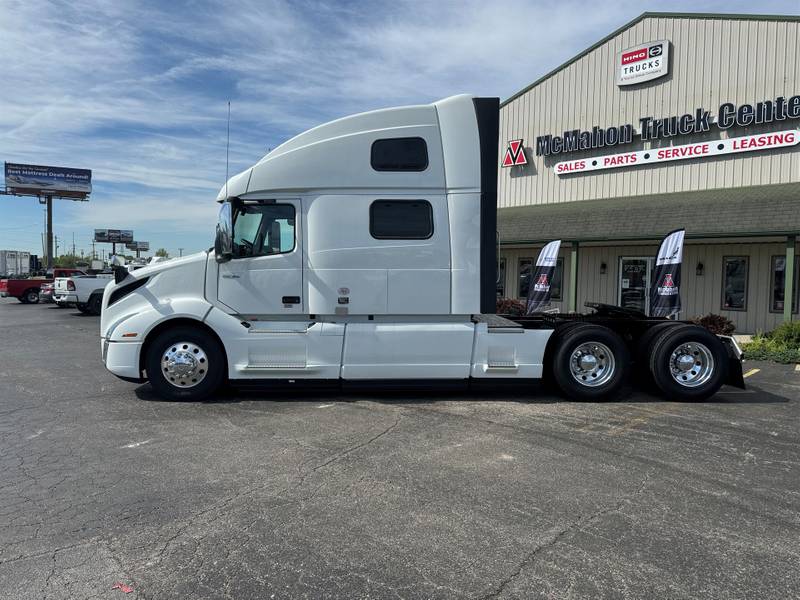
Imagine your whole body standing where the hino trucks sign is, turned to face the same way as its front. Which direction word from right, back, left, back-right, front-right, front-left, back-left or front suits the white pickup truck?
front-right

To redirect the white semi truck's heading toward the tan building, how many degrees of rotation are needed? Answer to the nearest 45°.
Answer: approximately 135° to its right

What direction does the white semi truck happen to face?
to the viewer's left

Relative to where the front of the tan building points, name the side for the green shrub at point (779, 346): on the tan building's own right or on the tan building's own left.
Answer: on the tan building's own left

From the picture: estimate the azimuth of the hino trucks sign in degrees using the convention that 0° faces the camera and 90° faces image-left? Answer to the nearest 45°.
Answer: approximately 45°

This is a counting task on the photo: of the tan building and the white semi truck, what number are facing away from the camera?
0

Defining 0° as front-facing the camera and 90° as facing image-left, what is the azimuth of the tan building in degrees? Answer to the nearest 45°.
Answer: approximately 45°

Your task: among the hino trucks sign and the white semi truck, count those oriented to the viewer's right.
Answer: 0

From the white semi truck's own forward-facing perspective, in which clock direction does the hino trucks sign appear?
The hino trucks sign is roughly at 4 o'clock from the white semi truck.
